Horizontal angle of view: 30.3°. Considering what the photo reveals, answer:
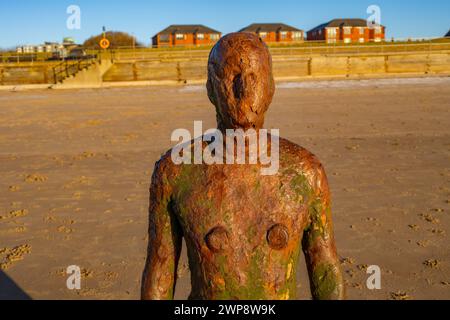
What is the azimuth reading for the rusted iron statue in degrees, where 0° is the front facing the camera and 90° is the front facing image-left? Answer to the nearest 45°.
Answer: approximately 0°

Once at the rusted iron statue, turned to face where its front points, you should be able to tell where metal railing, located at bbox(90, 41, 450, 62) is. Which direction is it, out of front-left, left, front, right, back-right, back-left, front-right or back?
back
